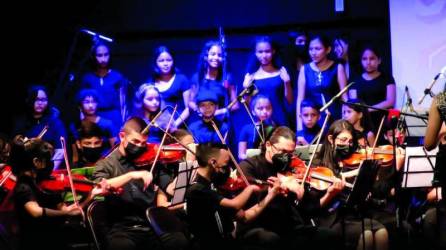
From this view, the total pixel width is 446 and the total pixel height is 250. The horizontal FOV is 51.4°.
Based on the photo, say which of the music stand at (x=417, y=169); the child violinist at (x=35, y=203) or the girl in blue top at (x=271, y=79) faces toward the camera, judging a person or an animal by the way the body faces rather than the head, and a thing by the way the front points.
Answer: the girl in blue top

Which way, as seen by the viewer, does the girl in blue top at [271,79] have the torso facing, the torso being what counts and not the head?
toward the camera

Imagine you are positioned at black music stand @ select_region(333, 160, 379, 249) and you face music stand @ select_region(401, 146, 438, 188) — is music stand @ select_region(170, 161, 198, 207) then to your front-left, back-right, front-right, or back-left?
back-left

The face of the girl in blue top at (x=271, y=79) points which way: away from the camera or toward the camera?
toward the camera

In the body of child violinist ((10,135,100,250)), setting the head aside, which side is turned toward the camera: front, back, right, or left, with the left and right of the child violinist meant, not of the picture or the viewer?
right

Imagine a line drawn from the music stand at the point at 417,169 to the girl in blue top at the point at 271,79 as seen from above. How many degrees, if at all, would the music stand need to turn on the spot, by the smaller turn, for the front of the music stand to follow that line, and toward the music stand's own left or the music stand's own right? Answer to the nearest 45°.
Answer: approximately 45° to the music stand's own left

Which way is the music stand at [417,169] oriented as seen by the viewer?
away from the camera
